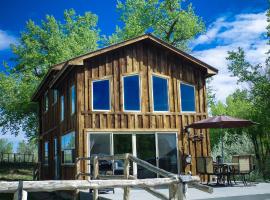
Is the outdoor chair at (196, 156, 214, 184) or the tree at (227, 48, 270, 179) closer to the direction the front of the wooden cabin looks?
the outdoor chair

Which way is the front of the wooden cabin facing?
toward the camera

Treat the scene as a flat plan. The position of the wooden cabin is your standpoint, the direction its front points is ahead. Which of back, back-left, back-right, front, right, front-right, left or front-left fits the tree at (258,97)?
back-left

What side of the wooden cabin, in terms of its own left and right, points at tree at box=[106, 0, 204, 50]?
back

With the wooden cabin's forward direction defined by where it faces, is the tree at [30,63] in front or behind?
behind

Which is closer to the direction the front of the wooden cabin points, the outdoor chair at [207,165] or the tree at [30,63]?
the outdoor chair

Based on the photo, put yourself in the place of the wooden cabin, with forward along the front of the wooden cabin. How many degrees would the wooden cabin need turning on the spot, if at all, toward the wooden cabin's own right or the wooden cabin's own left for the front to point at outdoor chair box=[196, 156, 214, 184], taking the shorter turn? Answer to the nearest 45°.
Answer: approximately 45° to the wooden cabin's own left
